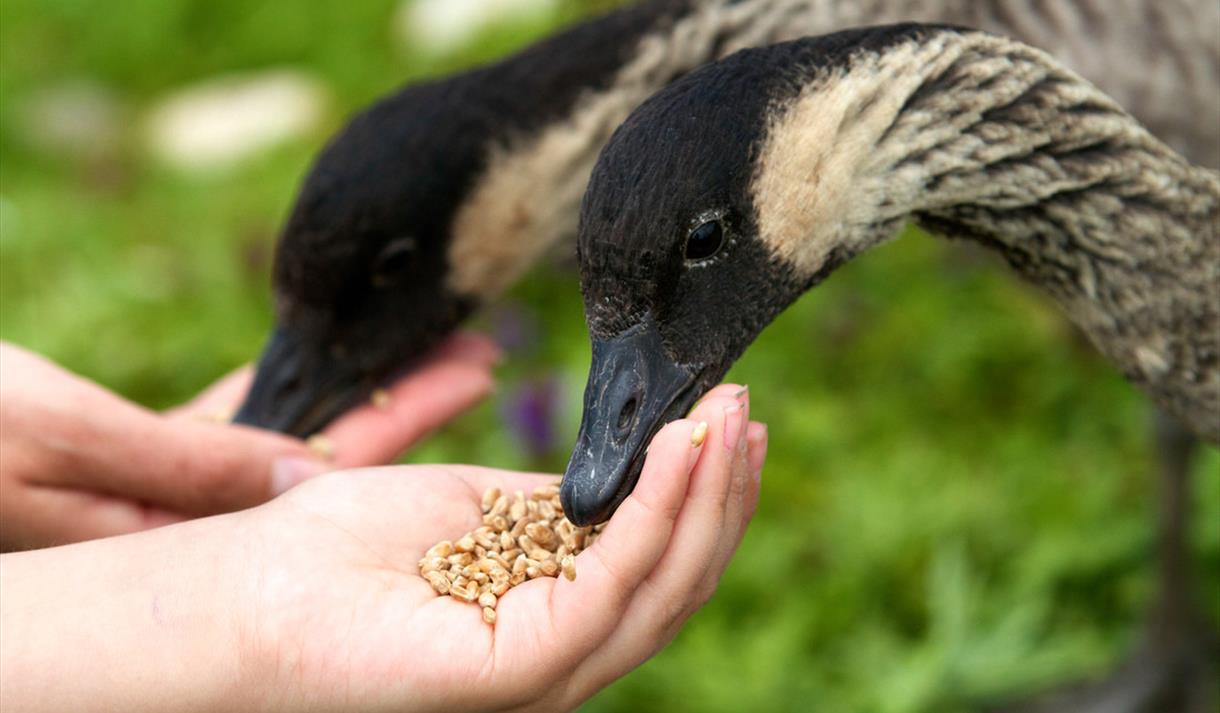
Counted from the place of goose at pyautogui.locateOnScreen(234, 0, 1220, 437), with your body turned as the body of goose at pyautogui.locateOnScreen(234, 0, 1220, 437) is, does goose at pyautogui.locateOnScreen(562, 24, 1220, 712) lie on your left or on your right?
on your left

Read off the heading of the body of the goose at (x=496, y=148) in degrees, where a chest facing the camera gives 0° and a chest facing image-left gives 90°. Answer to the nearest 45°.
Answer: approximately 90°
